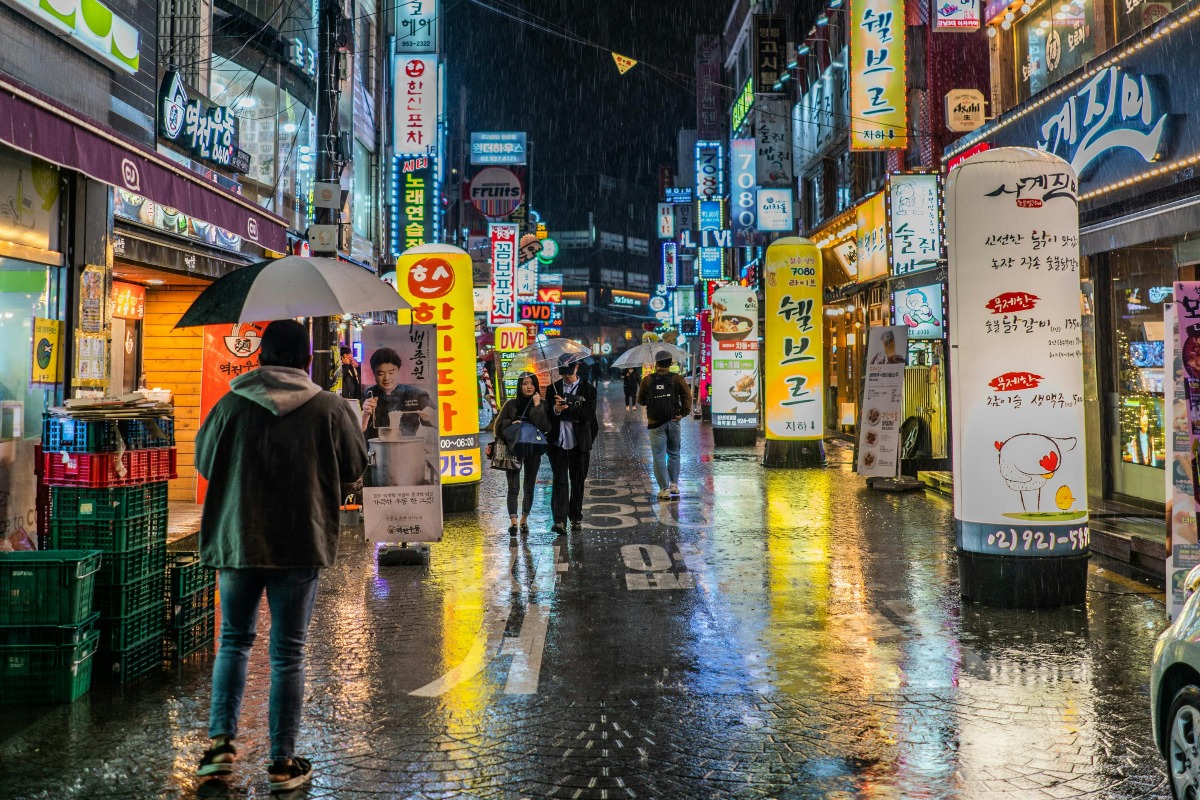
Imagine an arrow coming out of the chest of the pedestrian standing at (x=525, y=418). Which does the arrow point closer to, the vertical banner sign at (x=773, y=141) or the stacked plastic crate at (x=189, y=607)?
the stacked plastic crate

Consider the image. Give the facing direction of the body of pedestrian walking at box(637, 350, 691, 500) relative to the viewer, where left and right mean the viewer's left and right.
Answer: facing away from the viewer

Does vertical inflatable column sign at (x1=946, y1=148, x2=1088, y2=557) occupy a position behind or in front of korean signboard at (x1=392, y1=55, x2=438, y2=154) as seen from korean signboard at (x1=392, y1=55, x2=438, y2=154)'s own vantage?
in front

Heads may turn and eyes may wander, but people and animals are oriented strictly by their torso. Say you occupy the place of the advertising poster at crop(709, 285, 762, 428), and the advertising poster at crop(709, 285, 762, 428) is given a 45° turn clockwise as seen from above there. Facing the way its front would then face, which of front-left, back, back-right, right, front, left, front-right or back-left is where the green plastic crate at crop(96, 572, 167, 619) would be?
front-left

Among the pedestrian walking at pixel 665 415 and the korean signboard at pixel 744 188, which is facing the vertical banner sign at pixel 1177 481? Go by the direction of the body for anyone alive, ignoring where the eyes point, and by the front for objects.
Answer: the korean signboard

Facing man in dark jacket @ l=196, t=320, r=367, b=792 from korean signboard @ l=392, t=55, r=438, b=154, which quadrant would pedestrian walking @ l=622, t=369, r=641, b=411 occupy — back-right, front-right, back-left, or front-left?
back-left

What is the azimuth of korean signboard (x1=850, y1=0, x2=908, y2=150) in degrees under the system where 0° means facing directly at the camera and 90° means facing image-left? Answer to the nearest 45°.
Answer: approximately 0°

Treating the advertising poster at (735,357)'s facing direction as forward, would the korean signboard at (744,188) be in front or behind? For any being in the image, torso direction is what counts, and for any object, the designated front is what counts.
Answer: behind

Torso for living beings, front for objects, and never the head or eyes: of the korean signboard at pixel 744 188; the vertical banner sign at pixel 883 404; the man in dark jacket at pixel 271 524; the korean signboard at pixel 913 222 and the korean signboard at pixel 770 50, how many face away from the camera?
1

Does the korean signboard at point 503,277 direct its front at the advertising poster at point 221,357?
yes

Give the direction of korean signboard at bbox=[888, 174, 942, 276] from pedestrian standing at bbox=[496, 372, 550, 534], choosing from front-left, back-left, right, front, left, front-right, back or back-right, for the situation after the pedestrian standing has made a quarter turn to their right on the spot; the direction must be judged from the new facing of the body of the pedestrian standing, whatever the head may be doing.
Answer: back-right

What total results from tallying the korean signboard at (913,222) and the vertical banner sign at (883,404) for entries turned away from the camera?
0
